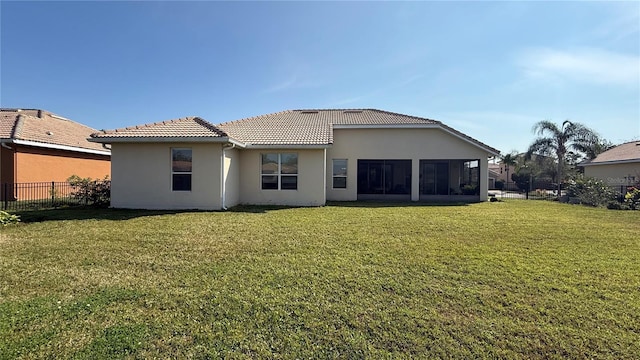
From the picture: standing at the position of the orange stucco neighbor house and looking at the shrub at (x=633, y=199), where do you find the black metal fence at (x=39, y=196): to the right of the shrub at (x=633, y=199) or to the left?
right

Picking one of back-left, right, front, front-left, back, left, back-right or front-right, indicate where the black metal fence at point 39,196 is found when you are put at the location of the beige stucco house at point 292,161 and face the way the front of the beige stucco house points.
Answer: left

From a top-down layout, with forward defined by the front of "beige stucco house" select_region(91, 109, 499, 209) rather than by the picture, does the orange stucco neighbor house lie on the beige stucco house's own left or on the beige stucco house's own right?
on the beige stucco house's own left

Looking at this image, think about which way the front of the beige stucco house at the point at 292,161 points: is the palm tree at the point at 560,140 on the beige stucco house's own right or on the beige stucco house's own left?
on the beige stucco house's own right

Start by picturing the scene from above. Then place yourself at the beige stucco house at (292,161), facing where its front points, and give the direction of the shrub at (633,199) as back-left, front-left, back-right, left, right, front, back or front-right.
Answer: right

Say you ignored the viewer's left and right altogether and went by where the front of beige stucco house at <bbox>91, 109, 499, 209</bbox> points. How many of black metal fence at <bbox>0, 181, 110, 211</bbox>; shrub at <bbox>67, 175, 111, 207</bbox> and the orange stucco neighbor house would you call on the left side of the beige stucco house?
3

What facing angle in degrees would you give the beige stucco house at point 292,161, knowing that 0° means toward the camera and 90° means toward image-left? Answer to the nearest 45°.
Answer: approximately 180°

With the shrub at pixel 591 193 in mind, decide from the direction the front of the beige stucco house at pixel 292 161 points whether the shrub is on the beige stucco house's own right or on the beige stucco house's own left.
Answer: on the beige stucco house's own right

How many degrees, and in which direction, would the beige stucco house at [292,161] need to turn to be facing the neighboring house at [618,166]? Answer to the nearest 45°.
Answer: approximately 90° to its right

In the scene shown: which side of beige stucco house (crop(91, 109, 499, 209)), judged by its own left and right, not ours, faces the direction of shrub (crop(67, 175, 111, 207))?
left
